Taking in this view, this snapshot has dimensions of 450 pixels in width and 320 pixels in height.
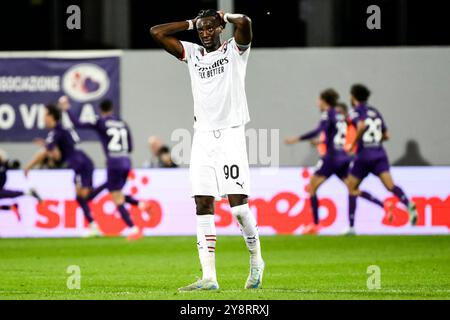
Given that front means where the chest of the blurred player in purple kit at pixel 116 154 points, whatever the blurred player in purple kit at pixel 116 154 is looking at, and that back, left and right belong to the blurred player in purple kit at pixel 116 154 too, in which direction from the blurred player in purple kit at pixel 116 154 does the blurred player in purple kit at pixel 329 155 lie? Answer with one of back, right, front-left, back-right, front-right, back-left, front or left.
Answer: back-right

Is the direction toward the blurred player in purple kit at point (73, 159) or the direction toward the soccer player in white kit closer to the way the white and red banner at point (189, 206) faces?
the soccer player in white kit

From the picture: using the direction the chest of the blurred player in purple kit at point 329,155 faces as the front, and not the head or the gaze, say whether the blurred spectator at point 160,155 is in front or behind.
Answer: in front

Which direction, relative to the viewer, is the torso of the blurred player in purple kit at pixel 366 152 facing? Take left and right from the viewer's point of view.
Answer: facing away from the viewer and to the left of the viewer

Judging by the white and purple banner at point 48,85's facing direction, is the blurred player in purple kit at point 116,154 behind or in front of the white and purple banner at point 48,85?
in front

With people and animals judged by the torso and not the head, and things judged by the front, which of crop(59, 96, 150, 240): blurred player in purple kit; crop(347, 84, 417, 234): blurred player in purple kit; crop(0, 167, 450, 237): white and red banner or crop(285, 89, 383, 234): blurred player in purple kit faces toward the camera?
the white and red banner
